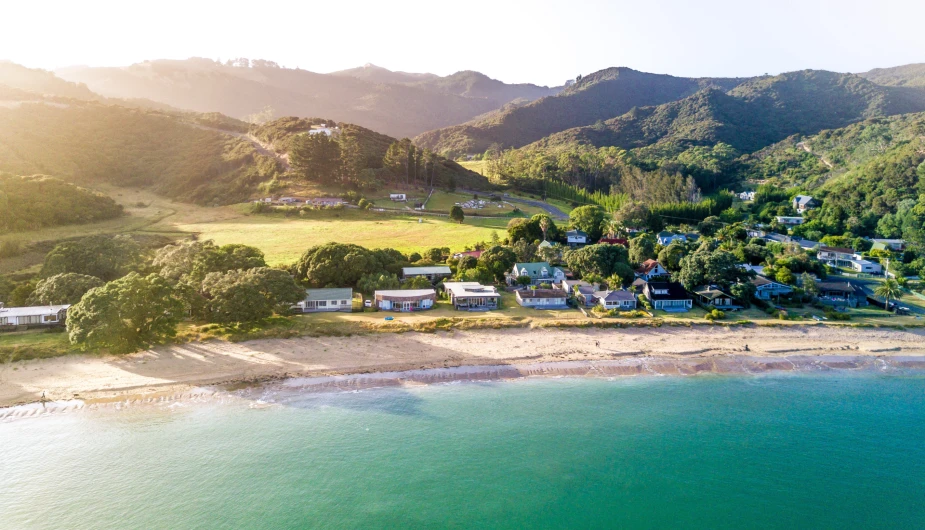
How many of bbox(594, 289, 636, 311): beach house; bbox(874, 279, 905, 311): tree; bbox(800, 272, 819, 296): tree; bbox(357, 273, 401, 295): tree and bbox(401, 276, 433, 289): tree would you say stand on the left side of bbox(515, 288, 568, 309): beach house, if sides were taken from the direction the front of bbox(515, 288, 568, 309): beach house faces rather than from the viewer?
3

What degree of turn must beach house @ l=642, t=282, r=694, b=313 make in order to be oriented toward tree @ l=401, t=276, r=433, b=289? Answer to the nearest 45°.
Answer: approximately 90° to its right

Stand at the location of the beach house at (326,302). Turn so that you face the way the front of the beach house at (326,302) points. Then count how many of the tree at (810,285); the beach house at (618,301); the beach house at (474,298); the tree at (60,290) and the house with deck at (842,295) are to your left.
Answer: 4

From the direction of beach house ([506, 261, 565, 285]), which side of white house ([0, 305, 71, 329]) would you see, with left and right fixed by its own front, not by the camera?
left

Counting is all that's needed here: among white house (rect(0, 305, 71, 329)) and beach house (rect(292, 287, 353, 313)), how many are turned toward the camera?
2

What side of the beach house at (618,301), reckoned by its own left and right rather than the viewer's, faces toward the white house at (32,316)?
right

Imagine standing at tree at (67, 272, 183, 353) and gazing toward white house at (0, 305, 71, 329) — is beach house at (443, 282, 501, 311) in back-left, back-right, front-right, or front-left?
back-right

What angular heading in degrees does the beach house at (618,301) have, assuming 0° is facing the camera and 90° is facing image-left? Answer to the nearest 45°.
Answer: approximately 0°
